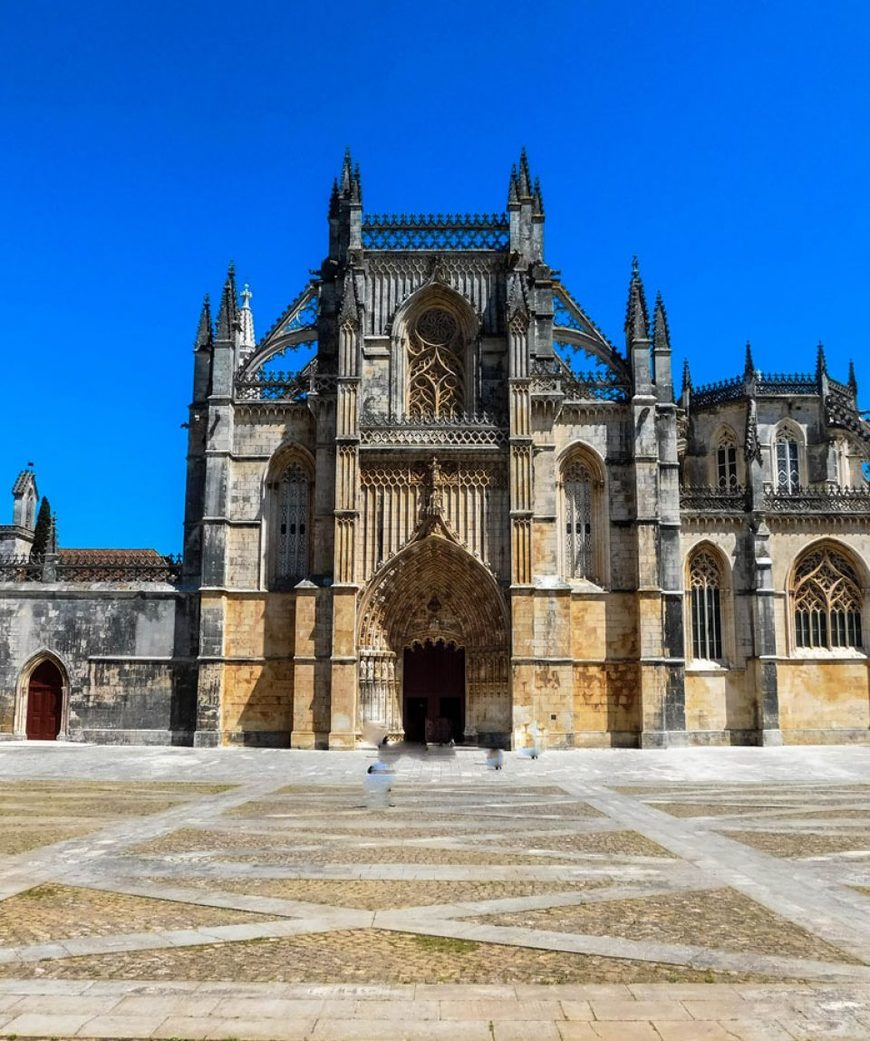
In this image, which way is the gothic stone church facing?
toward the camera
